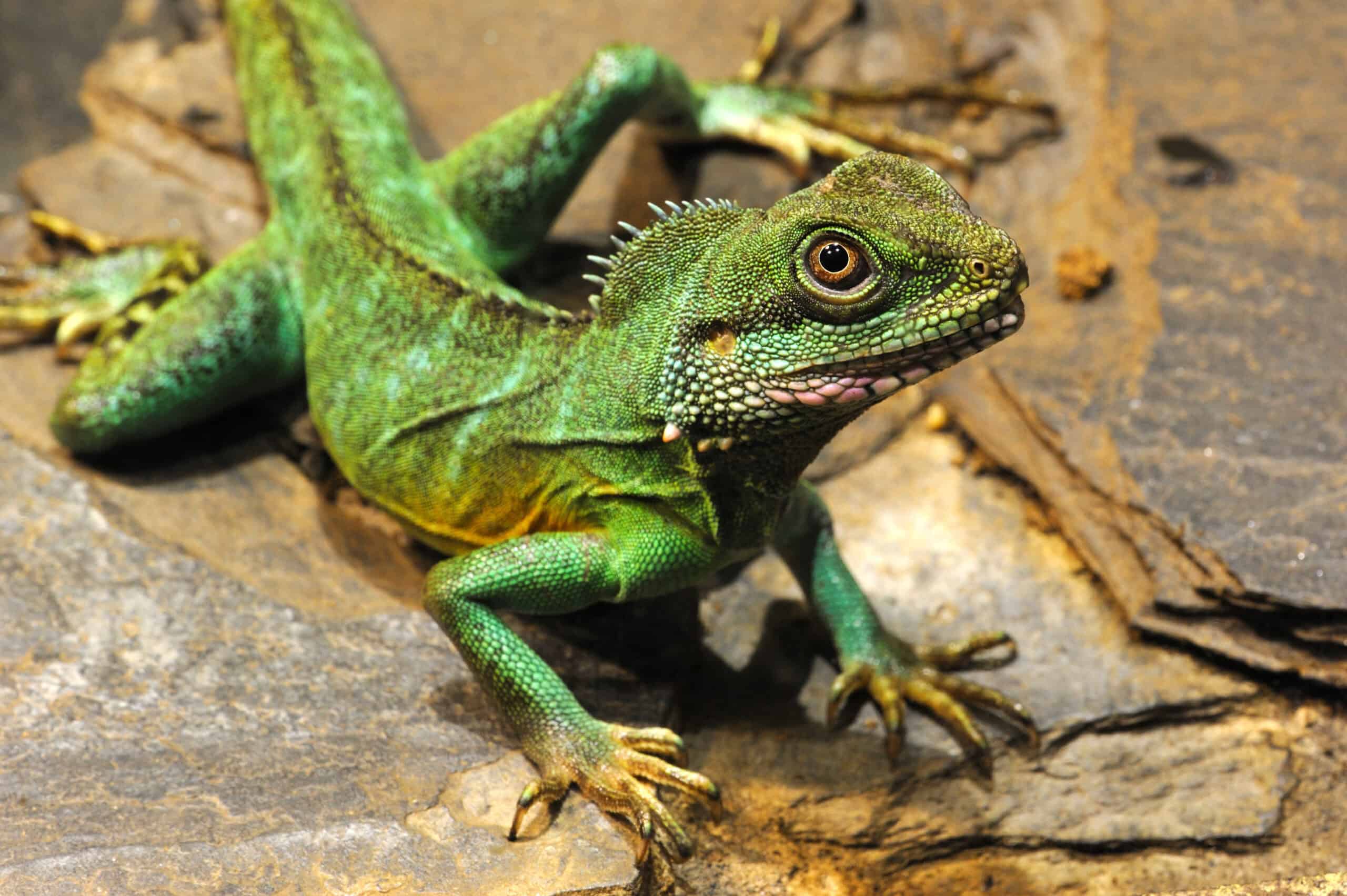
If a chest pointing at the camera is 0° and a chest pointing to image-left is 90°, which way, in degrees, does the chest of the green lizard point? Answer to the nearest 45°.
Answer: approximately 315°
